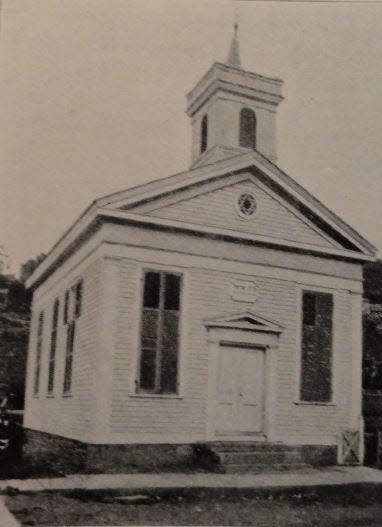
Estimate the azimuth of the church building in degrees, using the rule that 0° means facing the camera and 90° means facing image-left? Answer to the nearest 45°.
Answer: approximately 315°
